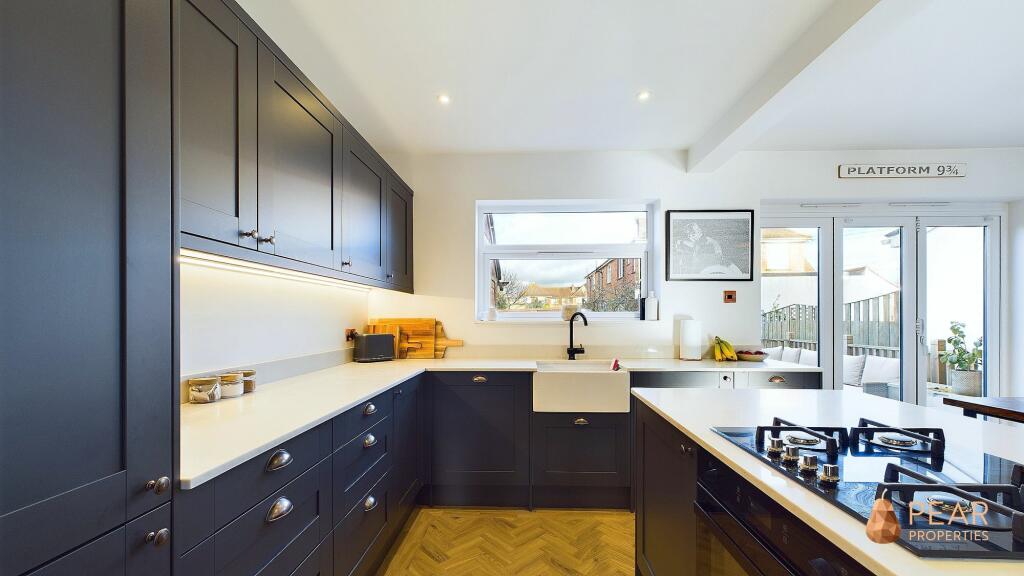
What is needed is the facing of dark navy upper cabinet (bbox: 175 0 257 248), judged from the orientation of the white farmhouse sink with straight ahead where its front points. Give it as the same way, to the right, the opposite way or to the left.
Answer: to the left

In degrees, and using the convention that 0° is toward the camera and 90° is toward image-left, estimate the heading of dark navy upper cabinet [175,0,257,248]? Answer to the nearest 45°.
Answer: approximately 315°

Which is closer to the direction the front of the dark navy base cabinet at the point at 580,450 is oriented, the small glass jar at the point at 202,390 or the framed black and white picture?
the small glass jar

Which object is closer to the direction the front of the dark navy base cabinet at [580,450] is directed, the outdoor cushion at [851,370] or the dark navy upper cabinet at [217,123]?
the dark navy upper cabinet

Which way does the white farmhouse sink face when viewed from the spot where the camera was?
facing the viewer

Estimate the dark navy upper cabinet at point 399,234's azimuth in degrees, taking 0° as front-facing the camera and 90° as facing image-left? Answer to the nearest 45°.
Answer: approximately 270°

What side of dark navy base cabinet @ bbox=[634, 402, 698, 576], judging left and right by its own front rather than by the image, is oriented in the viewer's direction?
left

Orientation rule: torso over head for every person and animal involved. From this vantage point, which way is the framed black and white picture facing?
toward the camera

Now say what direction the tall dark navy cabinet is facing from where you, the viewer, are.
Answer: facing the viewer and to the right of the viewer

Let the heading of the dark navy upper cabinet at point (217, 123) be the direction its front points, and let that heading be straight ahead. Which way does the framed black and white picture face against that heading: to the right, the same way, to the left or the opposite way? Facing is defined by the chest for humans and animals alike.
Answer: to the right
